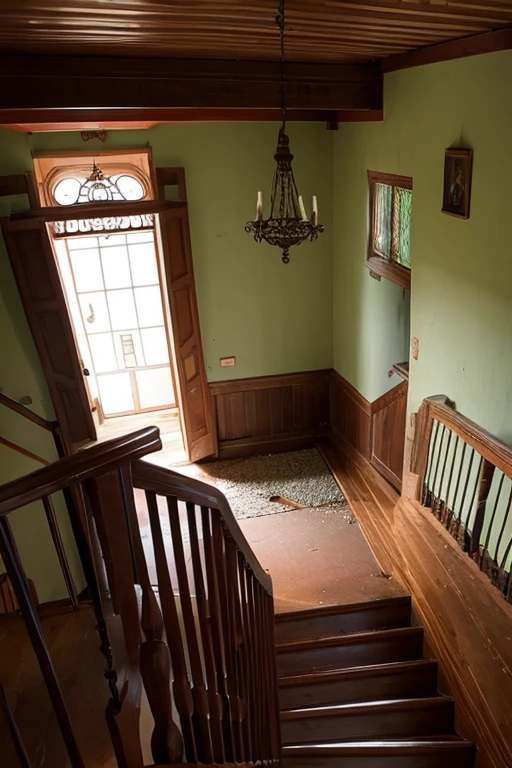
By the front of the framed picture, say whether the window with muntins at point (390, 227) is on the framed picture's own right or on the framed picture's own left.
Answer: on the framed picture's own right

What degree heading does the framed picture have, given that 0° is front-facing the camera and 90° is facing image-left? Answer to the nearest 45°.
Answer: approximately 45°

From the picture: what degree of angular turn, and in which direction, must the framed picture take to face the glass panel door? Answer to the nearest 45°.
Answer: approximately 90° to its right

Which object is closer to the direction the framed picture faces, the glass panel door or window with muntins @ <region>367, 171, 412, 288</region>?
the glass panel door

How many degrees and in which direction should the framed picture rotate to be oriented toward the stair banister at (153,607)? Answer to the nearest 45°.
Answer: approximately 45° to its left
